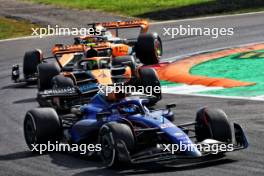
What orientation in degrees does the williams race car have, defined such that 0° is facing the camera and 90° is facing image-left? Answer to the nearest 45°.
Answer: approximately 315°

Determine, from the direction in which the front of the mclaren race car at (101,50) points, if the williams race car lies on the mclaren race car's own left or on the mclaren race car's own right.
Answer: on the mclaren race car's own left

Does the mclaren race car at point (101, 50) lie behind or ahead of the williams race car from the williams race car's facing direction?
behind
